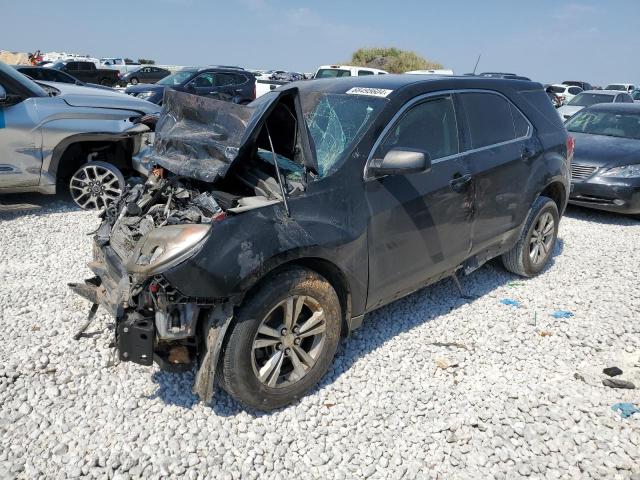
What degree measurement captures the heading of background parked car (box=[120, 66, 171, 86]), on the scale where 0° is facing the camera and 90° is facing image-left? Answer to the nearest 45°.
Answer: approximately 45°

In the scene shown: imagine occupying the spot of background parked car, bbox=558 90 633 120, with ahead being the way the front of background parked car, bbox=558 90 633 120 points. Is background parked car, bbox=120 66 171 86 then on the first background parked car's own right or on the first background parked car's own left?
on the first background parked car's own right

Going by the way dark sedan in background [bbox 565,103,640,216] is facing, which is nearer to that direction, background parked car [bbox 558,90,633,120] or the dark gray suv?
the dark gray suv

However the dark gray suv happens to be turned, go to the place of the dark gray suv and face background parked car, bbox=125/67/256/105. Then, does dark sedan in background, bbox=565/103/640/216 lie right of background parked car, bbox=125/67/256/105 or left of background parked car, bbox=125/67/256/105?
right

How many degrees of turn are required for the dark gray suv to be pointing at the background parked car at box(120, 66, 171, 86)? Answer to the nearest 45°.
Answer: approximately 135° to its right

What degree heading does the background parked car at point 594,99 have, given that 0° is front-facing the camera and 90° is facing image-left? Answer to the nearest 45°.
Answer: approximately 45°

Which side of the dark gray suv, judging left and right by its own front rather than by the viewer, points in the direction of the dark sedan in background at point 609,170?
back
